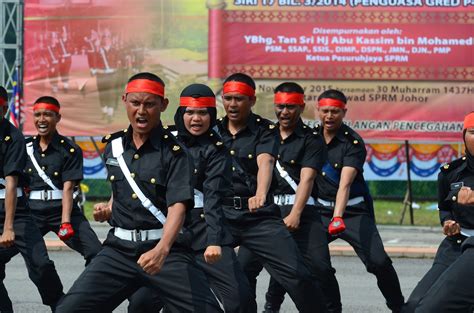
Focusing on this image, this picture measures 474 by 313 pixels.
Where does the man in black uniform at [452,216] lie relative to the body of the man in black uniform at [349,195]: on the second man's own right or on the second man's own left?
on the second man's own left

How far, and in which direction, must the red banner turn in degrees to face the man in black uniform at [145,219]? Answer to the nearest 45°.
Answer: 0° — it already faces them

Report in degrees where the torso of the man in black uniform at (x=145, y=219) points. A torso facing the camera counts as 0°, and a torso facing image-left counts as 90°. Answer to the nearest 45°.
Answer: approximately 0°

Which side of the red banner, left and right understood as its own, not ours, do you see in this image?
front

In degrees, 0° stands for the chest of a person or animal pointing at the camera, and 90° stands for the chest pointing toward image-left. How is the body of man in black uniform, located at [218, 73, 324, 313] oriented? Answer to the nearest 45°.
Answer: approximately 45°

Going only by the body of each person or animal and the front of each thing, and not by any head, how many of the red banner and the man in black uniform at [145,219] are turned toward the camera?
2

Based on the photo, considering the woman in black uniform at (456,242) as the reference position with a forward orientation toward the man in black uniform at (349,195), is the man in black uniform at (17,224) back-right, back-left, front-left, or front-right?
front-left

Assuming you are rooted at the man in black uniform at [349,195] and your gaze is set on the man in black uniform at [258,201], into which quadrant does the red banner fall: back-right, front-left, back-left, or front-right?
back-right

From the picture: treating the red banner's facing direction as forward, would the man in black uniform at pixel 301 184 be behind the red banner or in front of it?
in front

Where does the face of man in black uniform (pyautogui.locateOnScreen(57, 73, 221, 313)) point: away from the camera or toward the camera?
toward the camera

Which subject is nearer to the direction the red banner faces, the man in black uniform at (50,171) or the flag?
the man in black uniform

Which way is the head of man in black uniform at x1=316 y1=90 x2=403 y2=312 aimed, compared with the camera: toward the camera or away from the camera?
toward the camera

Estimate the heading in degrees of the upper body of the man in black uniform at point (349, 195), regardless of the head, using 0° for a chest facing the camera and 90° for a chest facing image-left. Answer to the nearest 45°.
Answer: approximately 45°

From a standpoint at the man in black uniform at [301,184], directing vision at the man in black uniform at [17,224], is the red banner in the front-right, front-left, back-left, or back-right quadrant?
back-right

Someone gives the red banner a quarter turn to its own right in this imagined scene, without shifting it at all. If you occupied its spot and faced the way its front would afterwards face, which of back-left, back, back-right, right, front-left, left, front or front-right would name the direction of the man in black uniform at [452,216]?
left
